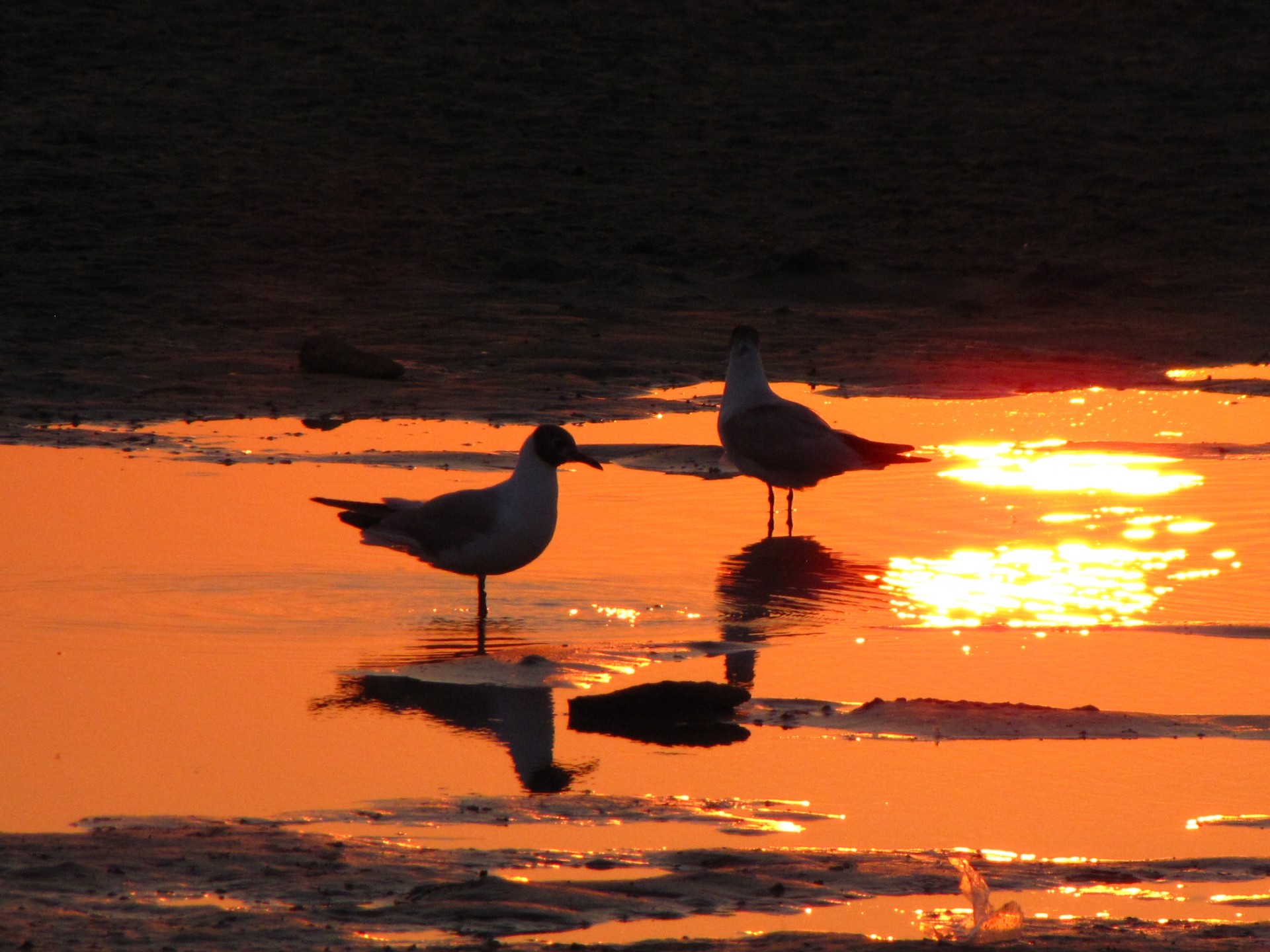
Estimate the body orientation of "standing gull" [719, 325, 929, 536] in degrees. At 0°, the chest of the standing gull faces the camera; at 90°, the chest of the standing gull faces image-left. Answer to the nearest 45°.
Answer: approximately 90°

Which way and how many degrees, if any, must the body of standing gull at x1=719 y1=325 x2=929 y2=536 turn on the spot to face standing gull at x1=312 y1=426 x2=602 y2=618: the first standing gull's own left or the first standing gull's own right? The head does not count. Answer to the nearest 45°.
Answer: approximately 45° to the first standing gull's own left

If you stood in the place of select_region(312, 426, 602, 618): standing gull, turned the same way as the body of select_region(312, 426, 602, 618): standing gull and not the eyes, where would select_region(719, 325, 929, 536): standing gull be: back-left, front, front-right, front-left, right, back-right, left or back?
front-left

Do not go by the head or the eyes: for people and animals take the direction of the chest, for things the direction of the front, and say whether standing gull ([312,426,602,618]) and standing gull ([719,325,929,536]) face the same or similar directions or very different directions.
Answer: very different directions

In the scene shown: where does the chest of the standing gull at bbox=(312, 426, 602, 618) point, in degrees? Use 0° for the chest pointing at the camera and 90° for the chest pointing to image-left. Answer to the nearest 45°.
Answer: approximately 270°

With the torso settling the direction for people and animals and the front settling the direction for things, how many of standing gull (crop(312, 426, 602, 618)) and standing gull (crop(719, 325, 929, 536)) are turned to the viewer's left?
1
